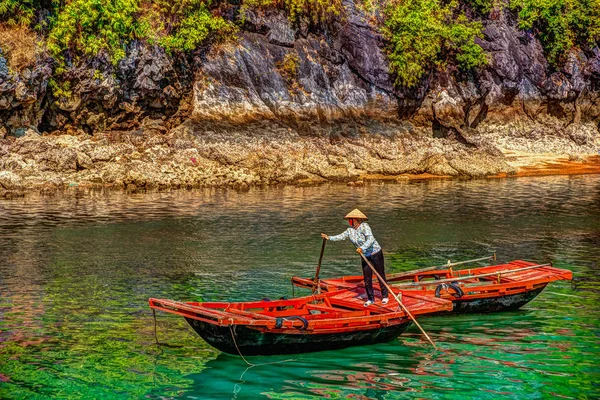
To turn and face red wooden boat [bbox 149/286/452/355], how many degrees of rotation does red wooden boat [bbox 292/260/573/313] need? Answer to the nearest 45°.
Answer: approximately 135° to its right

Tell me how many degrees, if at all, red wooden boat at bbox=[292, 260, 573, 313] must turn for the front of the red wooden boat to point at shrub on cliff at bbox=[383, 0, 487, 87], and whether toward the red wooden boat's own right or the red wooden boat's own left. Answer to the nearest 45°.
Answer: approximately 90° to the red wooden boat's own left

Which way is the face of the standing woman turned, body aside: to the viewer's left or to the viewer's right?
to the viewer's left

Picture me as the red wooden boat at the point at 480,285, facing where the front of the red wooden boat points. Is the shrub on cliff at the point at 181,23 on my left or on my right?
on my left
